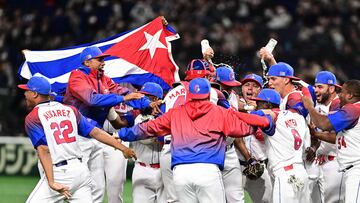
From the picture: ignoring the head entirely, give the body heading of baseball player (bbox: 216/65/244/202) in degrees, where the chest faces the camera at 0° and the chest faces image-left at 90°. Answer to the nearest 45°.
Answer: approximately 315°

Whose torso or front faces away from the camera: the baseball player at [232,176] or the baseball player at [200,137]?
the baseball player at [200,137]

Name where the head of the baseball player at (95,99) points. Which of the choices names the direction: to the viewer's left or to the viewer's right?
to the viewer's right

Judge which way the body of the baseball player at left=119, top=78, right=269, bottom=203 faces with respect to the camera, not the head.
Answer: away from the camera

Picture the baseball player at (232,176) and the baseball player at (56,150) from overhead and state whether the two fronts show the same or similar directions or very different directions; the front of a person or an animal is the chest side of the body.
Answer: very different directions
